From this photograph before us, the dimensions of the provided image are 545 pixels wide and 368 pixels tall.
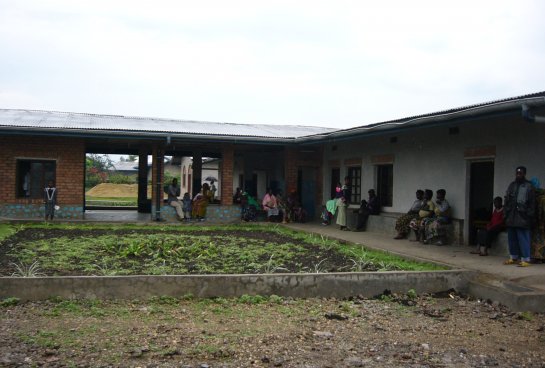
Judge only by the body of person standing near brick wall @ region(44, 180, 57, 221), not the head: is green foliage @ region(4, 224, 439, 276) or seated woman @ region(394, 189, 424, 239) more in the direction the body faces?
the green foliage

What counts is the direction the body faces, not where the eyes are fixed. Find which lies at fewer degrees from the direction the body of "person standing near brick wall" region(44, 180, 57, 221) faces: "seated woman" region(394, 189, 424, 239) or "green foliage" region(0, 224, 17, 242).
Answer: the green foliage

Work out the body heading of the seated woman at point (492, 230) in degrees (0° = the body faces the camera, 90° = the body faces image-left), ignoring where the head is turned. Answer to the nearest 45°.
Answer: approximately 90°

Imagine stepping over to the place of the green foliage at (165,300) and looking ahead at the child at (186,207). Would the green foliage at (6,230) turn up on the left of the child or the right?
left

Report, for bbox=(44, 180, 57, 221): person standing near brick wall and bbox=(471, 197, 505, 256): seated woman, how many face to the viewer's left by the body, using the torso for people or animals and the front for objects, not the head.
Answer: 1

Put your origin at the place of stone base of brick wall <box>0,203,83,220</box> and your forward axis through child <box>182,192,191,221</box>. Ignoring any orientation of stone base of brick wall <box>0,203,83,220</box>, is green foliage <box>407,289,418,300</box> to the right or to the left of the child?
right

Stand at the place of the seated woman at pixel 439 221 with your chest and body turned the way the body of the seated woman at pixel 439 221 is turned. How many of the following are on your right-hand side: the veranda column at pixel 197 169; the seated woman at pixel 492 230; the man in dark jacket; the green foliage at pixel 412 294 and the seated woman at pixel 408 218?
2

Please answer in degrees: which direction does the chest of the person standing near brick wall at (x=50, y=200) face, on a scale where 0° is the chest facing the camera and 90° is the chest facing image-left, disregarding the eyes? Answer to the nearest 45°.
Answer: approximately 0°

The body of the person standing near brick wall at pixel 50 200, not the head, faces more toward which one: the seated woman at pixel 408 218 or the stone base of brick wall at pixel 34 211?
the seated woman
